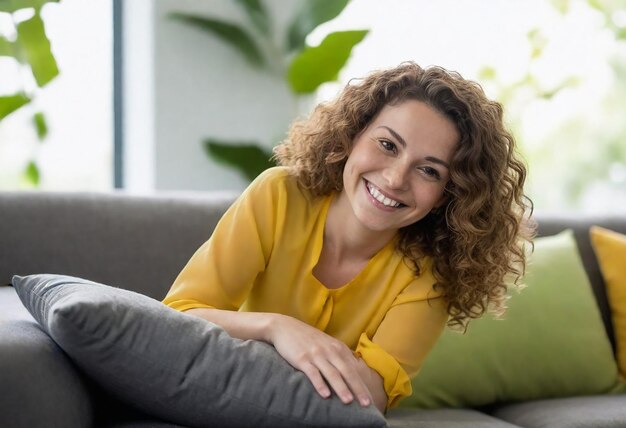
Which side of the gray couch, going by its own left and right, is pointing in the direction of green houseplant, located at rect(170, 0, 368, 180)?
back

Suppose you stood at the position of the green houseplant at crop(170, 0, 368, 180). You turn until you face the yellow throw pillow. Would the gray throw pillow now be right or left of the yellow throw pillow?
right

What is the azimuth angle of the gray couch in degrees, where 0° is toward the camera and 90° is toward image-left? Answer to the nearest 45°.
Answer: approximately 0°
